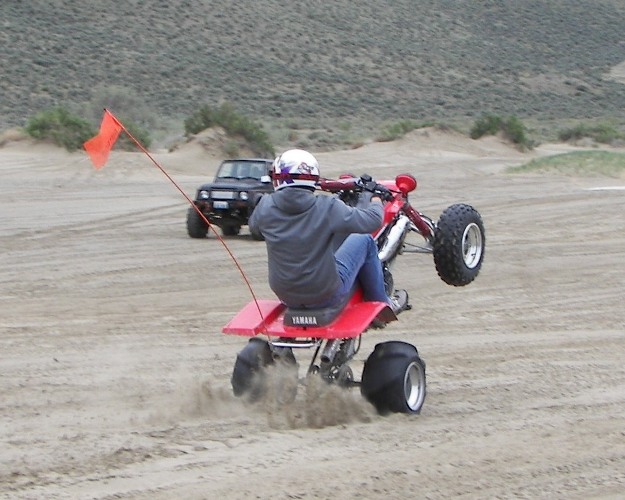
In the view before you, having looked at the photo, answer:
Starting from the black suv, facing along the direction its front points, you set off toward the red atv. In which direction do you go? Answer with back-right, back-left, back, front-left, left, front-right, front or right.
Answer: front-left

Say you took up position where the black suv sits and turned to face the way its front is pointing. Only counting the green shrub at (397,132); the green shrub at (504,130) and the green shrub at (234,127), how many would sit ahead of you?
0

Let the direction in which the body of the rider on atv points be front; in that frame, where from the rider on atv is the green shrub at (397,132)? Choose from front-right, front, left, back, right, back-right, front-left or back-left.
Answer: front-left

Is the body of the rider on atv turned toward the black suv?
no

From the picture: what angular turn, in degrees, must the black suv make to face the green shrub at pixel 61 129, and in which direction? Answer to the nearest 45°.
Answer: approximately 135° to its right

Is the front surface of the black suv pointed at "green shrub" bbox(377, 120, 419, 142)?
no

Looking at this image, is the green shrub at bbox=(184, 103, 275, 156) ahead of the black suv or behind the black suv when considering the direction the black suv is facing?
behind

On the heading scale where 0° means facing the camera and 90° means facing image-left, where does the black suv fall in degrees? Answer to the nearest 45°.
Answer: approximately 45°

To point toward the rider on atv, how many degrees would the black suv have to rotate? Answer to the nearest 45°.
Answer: approximately 45° to its left

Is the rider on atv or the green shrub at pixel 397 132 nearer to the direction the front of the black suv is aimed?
the rider on atv

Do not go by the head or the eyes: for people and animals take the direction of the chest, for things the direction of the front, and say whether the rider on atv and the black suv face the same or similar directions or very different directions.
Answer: very different directions

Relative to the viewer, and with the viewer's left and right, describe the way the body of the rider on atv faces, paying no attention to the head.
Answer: facing away from the viewer and to the right of the viewer
